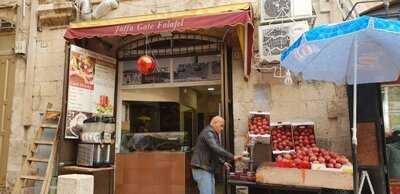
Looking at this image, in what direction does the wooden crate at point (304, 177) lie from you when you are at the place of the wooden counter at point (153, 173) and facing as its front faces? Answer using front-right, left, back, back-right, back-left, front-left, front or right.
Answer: front-left

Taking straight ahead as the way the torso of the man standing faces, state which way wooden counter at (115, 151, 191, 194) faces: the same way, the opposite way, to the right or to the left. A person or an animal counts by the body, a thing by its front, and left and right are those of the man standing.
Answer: to the right

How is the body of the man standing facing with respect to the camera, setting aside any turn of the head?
to the viewer's right

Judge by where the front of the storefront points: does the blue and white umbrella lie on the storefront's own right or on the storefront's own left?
on the storefront's own left

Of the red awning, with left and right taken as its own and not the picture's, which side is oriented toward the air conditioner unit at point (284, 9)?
left

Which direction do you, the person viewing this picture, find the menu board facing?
facing the viewer and to the right of the viewer
